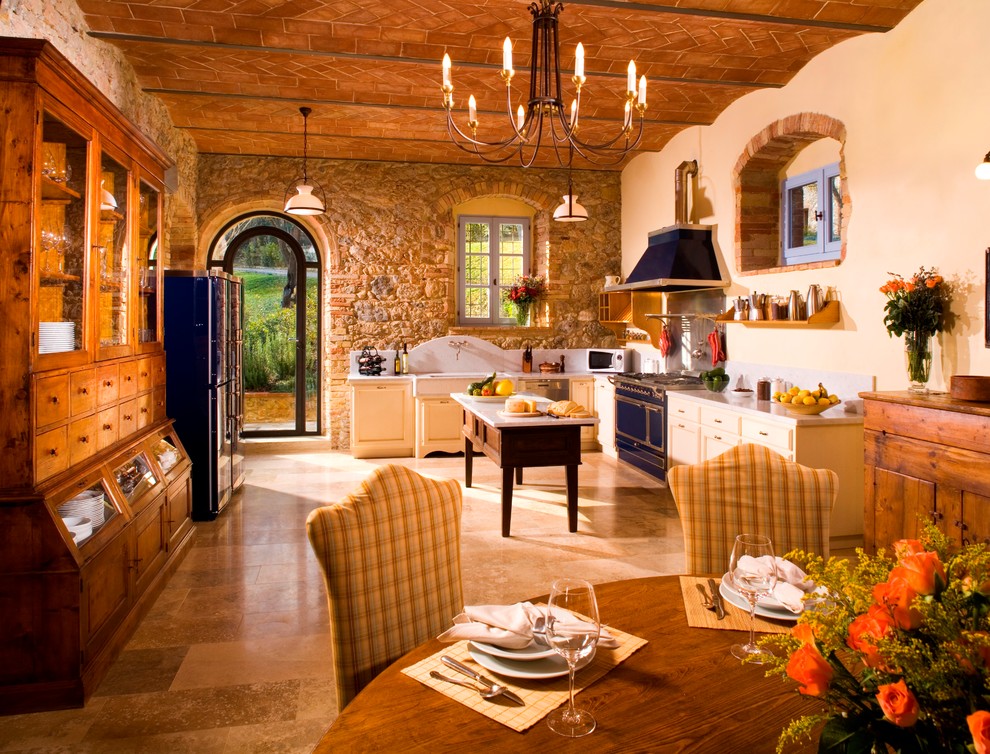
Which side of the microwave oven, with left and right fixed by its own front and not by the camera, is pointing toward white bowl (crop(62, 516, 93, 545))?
front

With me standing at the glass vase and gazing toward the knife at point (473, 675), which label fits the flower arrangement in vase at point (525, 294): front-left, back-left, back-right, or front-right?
back-right

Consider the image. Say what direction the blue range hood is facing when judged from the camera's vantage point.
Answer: facing the viewer and to the left of the viewer

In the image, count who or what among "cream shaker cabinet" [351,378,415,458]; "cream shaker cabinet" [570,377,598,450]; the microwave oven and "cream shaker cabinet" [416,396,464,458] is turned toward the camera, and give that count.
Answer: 4

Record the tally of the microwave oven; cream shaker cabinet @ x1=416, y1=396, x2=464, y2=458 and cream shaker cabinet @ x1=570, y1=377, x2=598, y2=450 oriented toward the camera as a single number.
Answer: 3

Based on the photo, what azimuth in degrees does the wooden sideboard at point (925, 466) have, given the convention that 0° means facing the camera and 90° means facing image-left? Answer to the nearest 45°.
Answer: approximately 45°

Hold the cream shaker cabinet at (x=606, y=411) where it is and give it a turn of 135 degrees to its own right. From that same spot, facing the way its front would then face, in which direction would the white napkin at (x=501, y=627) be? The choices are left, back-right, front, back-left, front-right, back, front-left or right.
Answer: back

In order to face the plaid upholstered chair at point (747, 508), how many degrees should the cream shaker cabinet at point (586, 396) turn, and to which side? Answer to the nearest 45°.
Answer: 0° — it already faces it

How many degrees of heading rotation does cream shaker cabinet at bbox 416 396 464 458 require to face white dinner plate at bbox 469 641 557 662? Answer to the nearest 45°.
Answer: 0° — it already faces it

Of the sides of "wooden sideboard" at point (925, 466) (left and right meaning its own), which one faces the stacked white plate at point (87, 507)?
front

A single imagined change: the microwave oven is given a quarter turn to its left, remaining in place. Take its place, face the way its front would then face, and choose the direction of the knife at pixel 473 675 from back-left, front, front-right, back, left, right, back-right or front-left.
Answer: right

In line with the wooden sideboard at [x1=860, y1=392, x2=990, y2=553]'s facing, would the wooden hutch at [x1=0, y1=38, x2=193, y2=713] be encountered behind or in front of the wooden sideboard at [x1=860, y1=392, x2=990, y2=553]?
in front

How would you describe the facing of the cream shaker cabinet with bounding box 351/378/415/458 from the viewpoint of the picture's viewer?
facing the viewer
